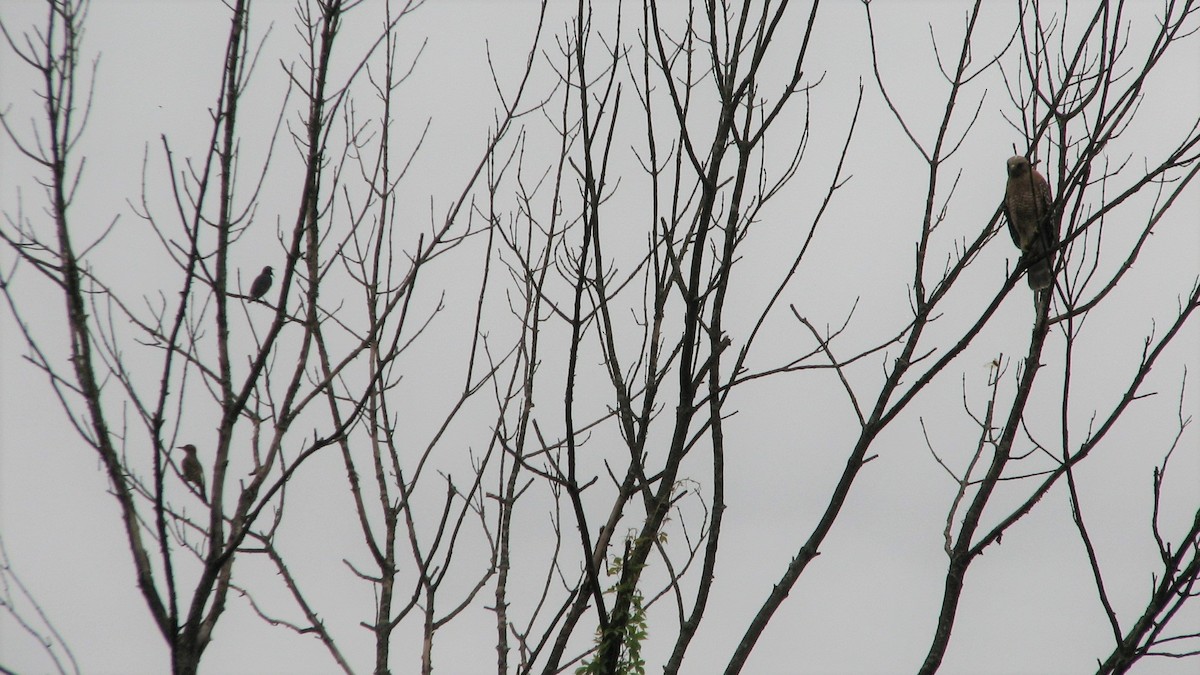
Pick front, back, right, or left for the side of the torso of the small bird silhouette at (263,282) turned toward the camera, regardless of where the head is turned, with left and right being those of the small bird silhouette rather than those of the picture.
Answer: right
